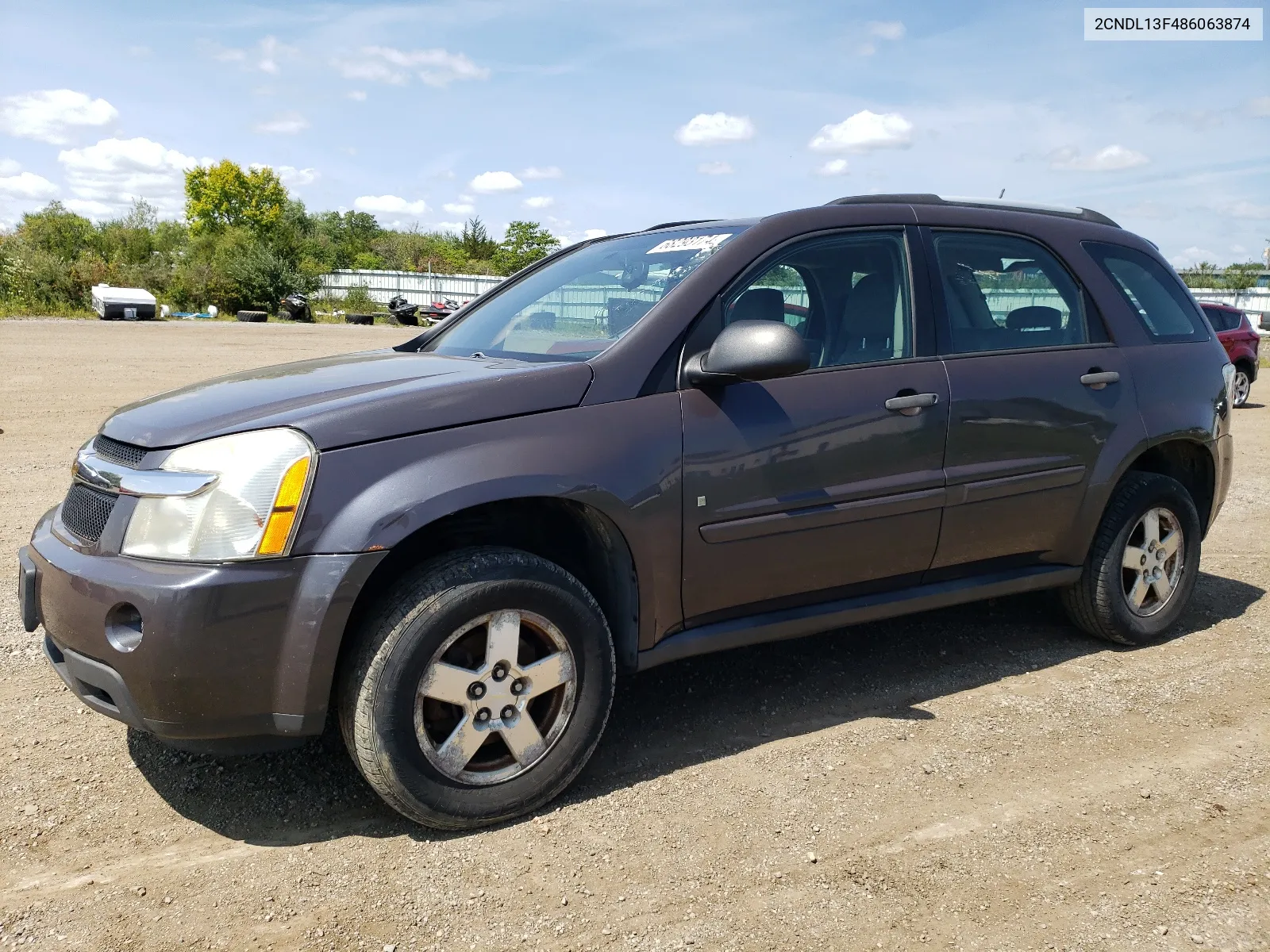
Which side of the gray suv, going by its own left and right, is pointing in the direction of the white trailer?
right

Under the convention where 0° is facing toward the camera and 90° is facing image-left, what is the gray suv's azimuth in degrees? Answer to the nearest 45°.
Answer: approximately 45°

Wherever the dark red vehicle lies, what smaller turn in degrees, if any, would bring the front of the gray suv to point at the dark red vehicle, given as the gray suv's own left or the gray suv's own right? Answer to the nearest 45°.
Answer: approximately 180°
